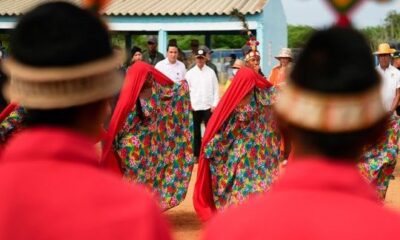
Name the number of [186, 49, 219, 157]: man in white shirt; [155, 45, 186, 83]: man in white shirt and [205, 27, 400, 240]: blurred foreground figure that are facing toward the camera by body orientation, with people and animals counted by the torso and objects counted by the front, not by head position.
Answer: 2

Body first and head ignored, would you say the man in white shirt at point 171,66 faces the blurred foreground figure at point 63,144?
yes

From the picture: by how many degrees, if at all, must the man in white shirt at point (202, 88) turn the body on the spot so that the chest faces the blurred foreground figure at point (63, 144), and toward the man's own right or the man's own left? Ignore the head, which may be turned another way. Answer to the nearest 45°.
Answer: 0° — they already face them

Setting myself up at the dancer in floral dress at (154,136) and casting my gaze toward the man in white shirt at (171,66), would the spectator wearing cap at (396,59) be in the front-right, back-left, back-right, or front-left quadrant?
front-right

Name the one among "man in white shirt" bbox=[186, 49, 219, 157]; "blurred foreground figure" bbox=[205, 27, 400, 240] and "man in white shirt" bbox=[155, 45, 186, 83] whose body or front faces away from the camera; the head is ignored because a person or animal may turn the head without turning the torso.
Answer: the blurred foreground figure

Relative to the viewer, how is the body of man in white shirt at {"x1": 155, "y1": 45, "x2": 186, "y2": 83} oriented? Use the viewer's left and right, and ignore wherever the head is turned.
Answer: facing the viewer

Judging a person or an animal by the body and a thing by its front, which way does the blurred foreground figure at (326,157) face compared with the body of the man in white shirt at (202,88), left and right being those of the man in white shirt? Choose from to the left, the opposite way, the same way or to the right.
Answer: the opposite way

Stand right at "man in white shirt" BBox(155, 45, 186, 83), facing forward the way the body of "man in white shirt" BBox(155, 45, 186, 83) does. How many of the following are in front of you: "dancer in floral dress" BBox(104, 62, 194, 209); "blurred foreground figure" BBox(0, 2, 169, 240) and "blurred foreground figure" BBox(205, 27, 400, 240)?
3

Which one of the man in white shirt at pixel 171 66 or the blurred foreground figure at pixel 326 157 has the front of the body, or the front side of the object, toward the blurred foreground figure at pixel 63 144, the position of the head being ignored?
the man in white shirt

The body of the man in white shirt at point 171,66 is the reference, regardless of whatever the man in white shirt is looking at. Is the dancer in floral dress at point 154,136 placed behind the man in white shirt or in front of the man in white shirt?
in front

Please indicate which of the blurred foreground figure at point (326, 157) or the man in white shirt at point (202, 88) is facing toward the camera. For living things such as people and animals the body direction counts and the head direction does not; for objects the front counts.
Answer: the man in white shirt

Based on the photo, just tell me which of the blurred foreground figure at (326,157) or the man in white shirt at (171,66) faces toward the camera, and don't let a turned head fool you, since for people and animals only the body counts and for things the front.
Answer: the man in white shirt

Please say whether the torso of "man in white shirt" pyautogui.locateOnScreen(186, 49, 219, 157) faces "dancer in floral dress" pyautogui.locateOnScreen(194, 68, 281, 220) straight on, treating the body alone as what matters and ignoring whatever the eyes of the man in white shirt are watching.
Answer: yes

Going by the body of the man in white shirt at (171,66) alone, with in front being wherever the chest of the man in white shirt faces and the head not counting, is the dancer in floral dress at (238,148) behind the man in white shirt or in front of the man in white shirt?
in front

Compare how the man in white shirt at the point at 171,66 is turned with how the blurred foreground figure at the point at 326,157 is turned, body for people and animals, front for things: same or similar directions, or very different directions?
very different directions

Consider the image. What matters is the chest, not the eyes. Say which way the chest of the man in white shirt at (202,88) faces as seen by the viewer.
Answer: toward the camera

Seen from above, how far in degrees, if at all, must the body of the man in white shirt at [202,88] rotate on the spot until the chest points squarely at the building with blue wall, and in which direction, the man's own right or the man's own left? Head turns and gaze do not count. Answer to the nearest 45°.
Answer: approximately 180°

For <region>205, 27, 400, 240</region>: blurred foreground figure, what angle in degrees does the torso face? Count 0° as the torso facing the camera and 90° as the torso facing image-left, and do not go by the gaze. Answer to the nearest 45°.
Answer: approximately 180°
